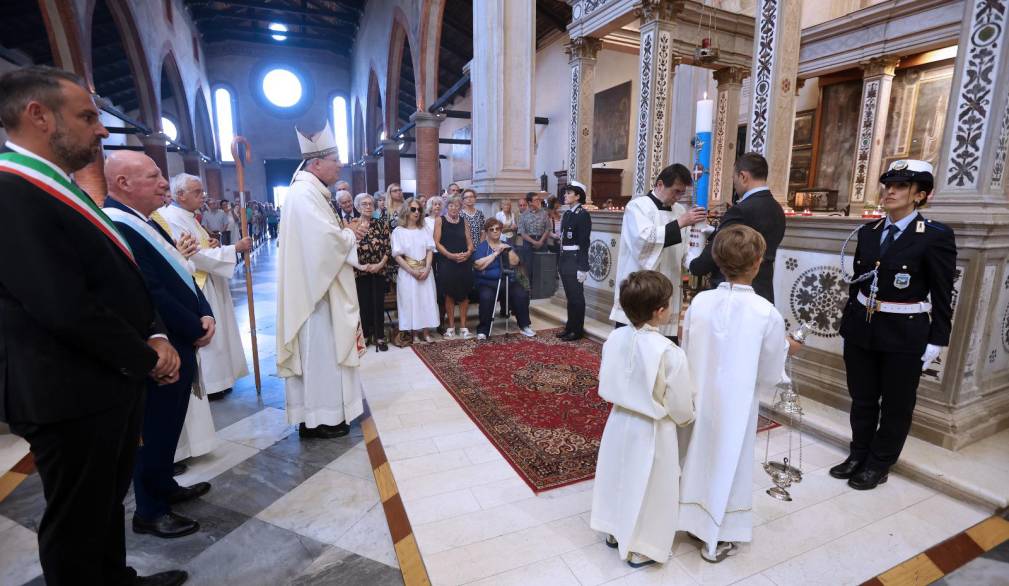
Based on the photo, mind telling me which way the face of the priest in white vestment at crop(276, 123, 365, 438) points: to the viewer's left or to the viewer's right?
to the viewer's right

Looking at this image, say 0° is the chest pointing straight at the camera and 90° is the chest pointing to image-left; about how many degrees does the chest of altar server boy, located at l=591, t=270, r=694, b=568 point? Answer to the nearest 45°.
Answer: approximately 225°

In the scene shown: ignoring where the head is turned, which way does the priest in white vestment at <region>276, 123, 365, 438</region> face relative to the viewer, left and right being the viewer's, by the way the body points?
facing to the right of the viewer

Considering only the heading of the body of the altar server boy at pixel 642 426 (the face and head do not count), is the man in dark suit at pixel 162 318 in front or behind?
behind

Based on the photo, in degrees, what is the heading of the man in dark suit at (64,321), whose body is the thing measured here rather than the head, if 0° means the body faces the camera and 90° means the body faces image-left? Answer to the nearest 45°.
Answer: approximately 270°

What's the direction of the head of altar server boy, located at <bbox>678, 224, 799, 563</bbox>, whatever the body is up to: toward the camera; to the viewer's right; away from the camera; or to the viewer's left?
away from the camera

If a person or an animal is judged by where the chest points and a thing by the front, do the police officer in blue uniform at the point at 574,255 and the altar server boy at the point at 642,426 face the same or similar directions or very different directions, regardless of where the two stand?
very different directions

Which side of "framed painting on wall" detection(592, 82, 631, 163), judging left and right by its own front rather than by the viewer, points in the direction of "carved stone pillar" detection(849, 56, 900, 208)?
left

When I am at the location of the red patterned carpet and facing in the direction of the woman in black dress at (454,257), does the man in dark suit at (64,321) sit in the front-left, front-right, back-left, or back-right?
back-left

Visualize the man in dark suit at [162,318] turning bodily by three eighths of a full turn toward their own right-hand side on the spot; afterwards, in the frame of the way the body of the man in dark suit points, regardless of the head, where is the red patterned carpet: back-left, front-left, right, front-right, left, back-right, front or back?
back-left

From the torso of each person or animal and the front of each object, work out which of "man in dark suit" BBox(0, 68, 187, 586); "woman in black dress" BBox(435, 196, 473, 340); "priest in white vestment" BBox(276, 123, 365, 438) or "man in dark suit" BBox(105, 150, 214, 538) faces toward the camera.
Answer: the woman in black dress

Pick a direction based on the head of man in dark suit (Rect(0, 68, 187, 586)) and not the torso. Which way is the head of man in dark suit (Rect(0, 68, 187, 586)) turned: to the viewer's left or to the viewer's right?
to the viewer's right
